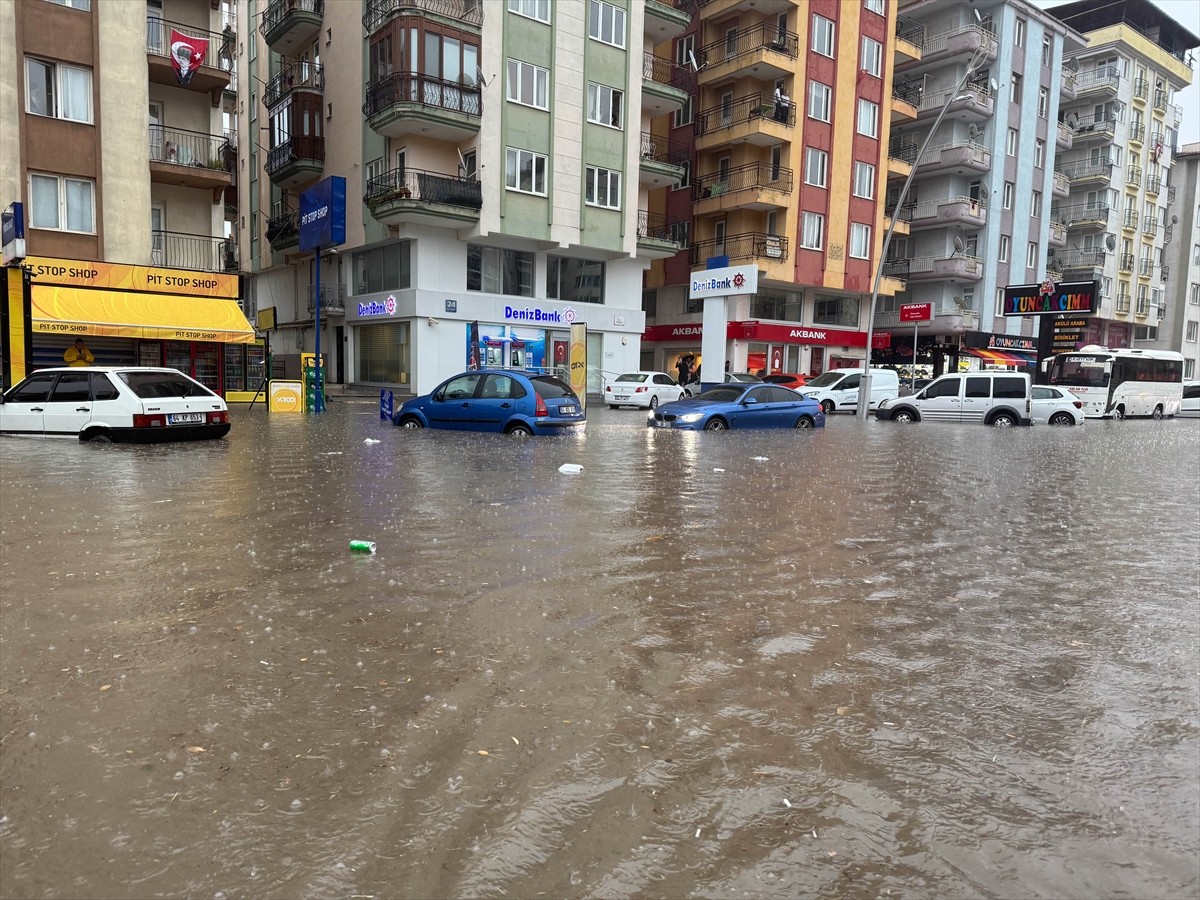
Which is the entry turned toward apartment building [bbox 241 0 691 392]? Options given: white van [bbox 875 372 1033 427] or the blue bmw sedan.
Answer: the white van

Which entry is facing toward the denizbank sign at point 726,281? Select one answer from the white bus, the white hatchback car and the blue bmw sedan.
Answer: the white bus

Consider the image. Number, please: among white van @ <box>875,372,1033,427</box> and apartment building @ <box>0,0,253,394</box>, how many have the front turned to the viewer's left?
1

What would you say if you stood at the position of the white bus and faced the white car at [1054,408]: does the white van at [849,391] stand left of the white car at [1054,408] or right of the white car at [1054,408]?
right

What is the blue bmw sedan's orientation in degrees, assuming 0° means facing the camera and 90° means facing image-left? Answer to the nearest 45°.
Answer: approximately 45°

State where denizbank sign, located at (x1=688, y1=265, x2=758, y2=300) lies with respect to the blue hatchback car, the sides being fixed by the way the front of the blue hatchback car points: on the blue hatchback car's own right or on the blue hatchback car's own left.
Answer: on the blue hatchback car's own right

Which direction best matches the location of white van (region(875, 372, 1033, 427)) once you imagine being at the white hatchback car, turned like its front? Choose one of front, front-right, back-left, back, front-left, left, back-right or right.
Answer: back-right

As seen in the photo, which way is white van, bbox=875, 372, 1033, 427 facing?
to the viewer's left

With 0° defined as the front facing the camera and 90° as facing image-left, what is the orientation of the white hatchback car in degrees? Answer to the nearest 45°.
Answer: approximately 135°

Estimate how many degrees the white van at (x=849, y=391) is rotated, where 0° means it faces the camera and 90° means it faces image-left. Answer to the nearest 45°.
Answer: approximately 45°

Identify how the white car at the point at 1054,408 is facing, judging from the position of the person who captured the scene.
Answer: facing to the left of the viewer

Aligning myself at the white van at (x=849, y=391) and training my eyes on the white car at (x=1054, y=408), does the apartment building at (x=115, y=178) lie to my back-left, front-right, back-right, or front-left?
back-right

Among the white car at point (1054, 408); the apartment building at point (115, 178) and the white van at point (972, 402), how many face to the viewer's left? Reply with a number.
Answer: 2

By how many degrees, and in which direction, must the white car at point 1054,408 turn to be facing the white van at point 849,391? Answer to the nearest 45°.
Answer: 0° — it already faces it

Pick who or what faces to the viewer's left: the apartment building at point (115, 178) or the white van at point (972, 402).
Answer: the white van
